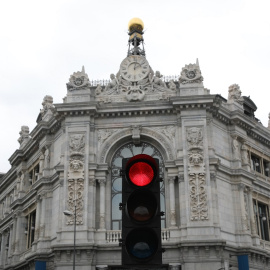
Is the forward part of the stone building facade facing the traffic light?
yes

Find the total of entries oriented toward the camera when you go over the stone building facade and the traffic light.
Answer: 2

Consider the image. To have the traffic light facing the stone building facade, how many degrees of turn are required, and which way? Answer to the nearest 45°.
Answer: approximately 180°

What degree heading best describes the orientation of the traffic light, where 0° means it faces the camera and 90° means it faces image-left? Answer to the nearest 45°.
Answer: approximately 0°

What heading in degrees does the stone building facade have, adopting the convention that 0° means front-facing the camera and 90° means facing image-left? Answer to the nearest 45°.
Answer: approximately 0°
